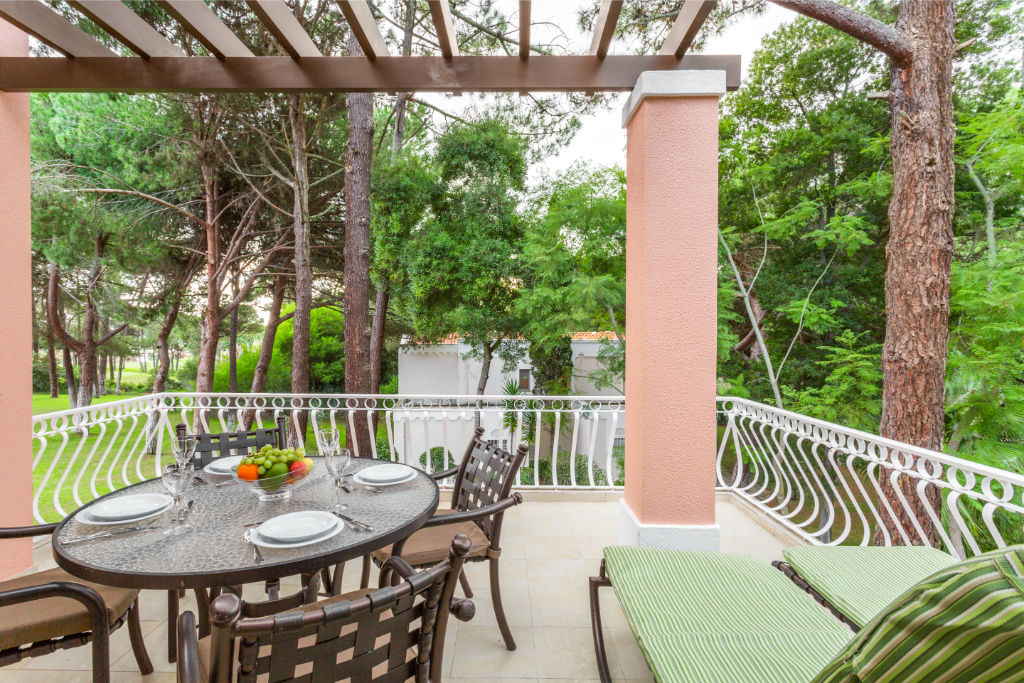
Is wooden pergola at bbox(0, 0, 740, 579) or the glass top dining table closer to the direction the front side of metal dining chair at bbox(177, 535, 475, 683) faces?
the glass top dining table

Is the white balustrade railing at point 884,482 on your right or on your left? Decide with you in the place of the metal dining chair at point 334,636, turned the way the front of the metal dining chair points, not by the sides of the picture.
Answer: on your right

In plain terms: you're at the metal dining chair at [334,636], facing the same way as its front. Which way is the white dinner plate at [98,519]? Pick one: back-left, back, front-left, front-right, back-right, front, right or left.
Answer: front

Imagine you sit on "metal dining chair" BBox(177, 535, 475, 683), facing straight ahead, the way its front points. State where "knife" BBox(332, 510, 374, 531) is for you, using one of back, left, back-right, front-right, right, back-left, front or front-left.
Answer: front-right

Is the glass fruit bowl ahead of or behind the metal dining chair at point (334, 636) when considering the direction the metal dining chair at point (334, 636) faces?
ahead

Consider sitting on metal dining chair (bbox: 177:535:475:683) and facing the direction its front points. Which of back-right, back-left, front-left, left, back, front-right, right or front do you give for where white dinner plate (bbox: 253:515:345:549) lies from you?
front-right

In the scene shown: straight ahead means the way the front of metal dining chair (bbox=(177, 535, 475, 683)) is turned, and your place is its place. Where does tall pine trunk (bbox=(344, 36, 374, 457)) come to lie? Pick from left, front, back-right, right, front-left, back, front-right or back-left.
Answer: front-right

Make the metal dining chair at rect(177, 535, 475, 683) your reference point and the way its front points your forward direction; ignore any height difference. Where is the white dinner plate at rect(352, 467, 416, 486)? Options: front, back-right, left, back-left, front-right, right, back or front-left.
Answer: front-right

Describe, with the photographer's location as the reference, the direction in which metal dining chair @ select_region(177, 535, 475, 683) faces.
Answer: facing away from the viewer and to the left of the viewer

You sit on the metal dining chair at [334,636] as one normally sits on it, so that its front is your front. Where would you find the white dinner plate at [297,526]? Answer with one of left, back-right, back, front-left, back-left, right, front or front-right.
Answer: front-right

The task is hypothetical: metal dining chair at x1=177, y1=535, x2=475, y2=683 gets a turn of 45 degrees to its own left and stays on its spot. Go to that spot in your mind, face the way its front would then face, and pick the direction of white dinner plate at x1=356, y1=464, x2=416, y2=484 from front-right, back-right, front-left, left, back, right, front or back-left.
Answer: right

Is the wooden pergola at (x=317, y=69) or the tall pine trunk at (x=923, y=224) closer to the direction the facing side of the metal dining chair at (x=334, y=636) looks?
the wooden pergola

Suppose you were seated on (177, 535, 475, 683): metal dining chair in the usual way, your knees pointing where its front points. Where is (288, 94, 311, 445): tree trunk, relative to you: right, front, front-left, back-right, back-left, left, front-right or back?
front-right

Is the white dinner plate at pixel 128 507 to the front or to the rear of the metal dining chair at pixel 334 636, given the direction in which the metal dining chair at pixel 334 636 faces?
to the front
